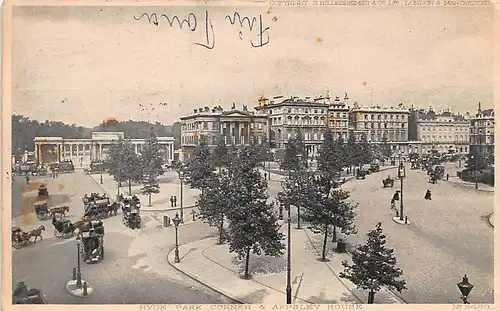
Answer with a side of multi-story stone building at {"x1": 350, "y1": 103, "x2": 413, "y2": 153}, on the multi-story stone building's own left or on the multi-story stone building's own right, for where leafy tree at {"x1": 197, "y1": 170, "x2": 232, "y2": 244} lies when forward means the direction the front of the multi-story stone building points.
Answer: on the multi-story stone building's own right

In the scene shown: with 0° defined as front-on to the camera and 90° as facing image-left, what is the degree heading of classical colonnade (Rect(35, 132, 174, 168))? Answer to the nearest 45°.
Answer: approximately 0°

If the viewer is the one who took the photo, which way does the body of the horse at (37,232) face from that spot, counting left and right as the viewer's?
facing to the right of the viewer

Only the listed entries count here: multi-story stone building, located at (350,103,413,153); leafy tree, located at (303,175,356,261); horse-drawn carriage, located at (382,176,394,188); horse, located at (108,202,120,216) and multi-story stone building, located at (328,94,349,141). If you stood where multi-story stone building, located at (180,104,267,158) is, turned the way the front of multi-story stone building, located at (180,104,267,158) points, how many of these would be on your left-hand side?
4

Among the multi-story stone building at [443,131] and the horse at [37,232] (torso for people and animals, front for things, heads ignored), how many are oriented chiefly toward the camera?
1

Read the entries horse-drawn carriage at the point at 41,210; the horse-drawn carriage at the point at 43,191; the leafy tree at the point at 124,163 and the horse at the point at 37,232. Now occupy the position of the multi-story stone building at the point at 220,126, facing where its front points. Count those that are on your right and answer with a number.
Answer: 4
